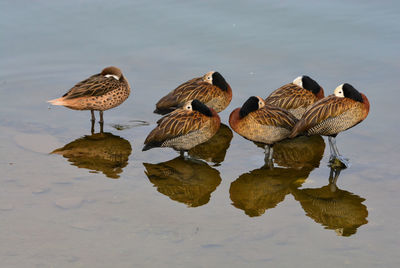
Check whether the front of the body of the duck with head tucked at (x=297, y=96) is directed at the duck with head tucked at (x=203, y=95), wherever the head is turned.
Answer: no

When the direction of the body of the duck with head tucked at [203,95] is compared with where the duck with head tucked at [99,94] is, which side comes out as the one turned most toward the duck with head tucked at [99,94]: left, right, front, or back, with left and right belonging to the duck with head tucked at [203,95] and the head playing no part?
back

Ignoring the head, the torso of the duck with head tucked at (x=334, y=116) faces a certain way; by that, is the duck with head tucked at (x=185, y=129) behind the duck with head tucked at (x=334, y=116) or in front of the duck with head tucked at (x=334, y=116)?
behind

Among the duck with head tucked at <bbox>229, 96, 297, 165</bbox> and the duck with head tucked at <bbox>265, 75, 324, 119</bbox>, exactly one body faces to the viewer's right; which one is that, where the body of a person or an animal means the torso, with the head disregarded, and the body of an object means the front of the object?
the duck with head tucked at <bbox>265, 75, 324, 119</bbox>

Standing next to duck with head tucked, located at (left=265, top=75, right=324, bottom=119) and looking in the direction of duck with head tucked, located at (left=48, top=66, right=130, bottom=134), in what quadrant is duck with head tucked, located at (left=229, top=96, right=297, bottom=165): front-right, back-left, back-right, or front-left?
front-left

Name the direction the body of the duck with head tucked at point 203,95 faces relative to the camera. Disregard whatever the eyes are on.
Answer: to the viewer's right

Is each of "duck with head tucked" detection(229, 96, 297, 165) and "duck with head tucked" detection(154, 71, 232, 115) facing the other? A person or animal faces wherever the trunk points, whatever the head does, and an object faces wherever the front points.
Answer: no

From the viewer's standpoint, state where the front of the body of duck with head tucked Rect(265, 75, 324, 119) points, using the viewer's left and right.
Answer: facing to the right of the viewer

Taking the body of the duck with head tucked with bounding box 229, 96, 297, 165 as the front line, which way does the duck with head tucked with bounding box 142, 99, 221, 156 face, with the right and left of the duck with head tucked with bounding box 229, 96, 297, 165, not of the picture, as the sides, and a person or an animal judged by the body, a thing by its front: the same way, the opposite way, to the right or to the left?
the opposite way

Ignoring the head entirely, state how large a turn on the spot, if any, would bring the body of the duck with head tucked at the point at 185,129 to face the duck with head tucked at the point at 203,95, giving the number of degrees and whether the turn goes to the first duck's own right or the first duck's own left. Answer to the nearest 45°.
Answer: approximately 90° to the first duck's own left

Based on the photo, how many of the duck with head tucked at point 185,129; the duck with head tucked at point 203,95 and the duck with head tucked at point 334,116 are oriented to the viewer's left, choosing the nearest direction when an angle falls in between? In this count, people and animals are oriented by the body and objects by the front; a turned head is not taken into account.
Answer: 0

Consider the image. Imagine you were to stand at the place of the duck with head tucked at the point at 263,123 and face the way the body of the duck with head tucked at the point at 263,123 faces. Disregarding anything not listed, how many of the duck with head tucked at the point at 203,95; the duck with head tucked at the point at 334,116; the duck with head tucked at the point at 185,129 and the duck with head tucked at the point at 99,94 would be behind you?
1

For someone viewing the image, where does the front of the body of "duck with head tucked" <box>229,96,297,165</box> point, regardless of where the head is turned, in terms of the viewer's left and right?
facing to the left of the viewer

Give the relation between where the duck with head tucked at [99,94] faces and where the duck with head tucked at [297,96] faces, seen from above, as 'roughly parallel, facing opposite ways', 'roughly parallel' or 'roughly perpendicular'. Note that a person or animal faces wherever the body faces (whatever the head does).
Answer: roughly parallel

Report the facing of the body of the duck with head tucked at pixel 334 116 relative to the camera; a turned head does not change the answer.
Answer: to the viewer's right

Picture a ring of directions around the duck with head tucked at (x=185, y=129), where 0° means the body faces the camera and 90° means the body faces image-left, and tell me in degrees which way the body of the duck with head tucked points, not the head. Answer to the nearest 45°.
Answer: approximately 270°

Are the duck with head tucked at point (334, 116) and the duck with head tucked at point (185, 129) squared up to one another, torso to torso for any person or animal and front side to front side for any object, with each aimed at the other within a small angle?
no

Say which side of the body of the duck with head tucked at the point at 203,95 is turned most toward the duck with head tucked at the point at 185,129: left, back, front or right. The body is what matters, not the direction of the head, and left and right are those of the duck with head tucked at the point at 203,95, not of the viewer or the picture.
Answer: right

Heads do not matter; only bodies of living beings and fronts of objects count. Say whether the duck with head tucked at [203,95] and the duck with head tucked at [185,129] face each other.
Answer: no

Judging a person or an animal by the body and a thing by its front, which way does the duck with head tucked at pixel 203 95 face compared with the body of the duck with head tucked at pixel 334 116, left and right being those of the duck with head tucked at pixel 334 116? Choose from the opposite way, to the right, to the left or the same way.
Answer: the same way

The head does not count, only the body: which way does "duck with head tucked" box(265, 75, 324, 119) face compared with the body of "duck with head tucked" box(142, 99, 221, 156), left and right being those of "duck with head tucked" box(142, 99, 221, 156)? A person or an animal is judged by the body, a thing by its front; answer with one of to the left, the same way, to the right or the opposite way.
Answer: the same way
